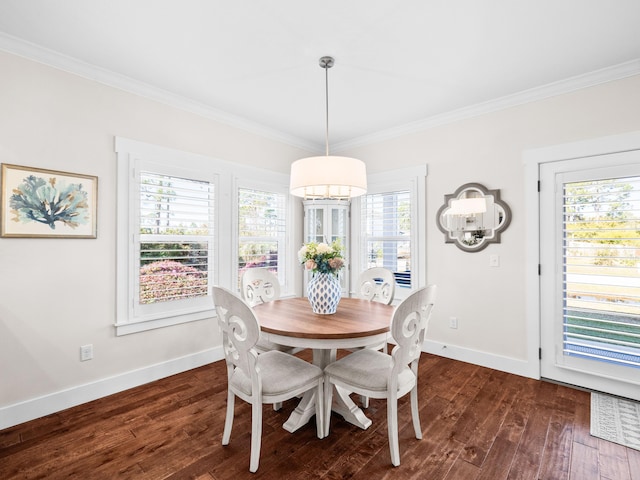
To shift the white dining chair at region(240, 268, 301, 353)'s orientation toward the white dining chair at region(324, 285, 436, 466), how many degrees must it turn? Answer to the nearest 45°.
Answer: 0° — it already faces it

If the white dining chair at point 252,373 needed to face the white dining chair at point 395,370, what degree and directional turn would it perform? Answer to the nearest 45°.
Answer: approximately 45° to its right

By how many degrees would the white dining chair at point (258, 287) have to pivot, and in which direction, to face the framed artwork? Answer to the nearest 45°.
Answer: approximately 135° to its right

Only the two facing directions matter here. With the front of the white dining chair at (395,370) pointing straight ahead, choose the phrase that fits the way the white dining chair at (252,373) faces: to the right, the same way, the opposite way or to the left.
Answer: to the right

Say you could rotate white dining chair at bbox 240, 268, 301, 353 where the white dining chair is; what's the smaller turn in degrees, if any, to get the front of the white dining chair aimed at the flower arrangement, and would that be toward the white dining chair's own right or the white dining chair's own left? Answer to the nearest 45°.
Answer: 0° — it already faces it

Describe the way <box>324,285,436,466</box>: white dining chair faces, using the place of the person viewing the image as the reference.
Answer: facing away from the viewer and to the left of the viewer

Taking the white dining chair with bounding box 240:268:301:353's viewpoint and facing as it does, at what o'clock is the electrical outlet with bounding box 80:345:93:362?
The electrical outlet is roughly at 4 o'clock from the white dining chair.

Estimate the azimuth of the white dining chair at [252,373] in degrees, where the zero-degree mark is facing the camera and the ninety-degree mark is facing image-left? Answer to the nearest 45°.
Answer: approximately 225°

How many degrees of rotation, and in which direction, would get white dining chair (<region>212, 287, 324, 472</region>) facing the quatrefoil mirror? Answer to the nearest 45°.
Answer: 0° — it already faces it

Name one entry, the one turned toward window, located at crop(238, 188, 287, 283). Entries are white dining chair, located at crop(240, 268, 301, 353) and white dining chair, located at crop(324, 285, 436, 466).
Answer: white dining chair, located at crop(324, 285, 436, 466)

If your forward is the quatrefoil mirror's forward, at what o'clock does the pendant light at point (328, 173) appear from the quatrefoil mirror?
The pendant light is roughly at 1 o'clock from the quatrefoil mirror.

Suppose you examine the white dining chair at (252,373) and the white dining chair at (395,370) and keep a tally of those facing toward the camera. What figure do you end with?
0

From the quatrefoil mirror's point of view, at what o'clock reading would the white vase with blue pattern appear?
The white vase with blue pattern is roughly at 1 o'clock from the quatrefoil mirror.
